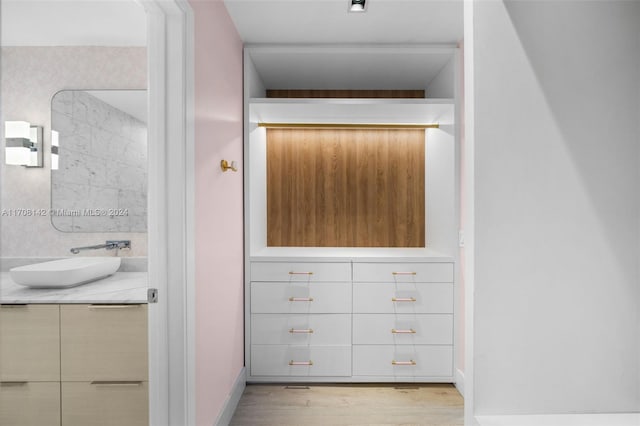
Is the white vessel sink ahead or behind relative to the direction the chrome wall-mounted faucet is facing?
ahead

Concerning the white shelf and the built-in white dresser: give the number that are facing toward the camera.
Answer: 2

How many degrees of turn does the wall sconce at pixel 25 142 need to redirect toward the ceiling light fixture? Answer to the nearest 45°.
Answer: approximately 90° to its left

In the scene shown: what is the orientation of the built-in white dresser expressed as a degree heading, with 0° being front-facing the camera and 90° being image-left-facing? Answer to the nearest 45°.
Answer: approximately 0°

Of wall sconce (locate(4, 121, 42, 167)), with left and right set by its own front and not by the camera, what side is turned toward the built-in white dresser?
left
